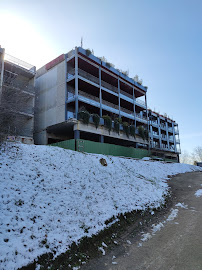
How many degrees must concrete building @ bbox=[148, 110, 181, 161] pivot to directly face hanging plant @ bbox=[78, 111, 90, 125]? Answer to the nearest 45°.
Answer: approximately 45° to its right

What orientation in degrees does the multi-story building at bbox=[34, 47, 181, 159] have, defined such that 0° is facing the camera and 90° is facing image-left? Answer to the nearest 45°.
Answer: approximately 315°

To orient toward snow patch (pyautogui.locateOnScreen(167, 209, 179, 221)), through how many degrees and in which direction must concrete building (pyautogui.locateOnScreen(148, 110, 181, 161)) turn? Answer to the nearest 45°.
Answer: approximately 45° to its right

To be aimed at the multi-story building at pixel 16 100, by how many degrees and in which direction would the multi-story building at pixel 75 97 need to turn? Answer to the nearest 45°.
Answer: approximately 90° to its right
